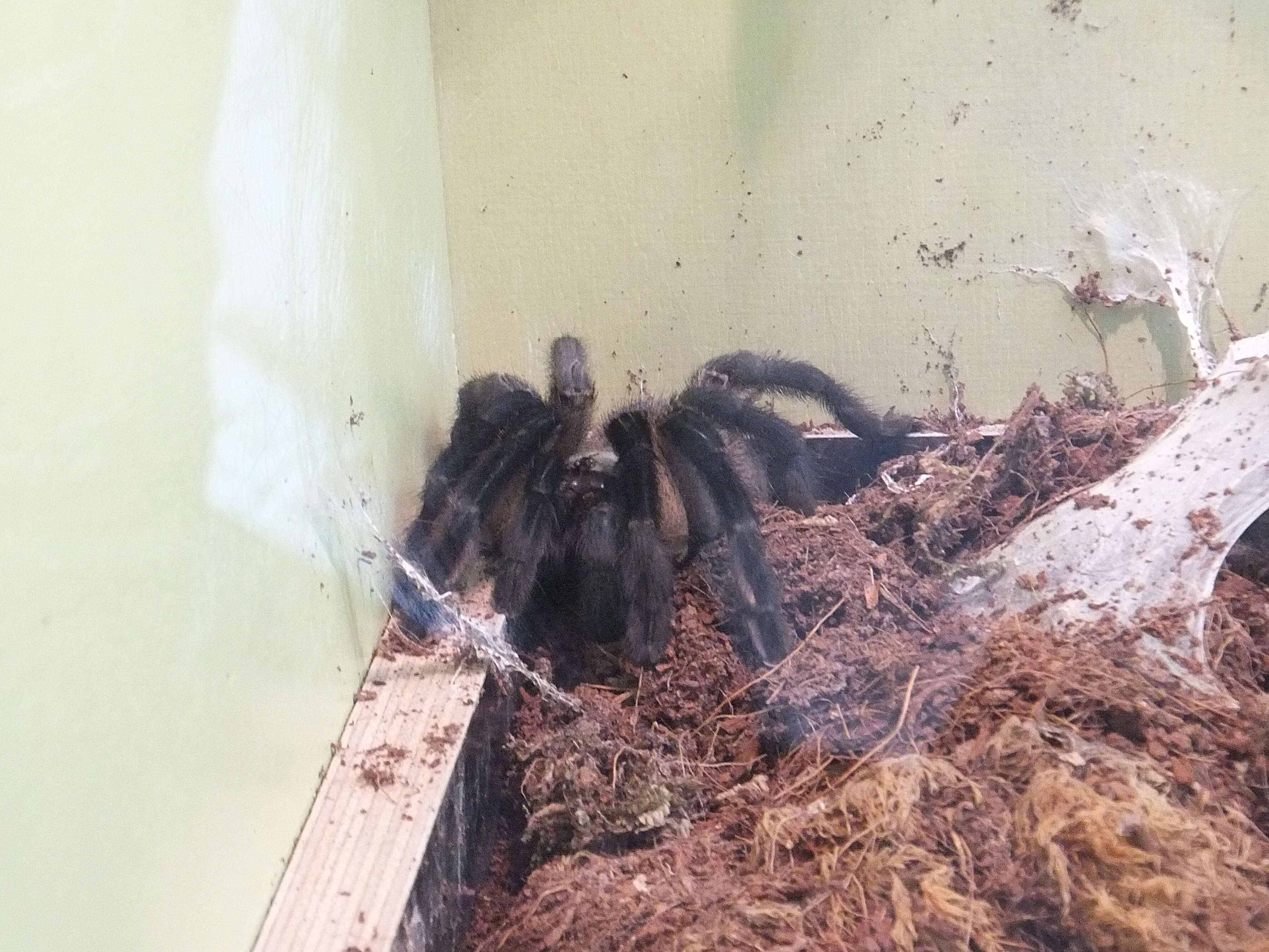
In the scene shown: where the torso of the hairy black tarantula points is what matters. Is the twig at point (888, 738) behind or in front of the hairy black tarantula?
in front

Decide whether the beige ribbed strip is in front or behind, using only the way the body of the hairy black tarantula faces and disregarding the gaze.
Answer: in front

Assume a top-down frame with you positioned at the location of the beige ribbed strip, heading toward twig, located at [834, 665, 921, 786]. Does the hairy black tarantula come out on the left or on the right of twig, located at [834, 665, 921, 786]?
left

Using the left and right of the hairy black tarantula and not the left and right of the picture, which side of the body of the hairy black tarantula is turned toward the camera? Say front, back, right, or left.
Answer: front
